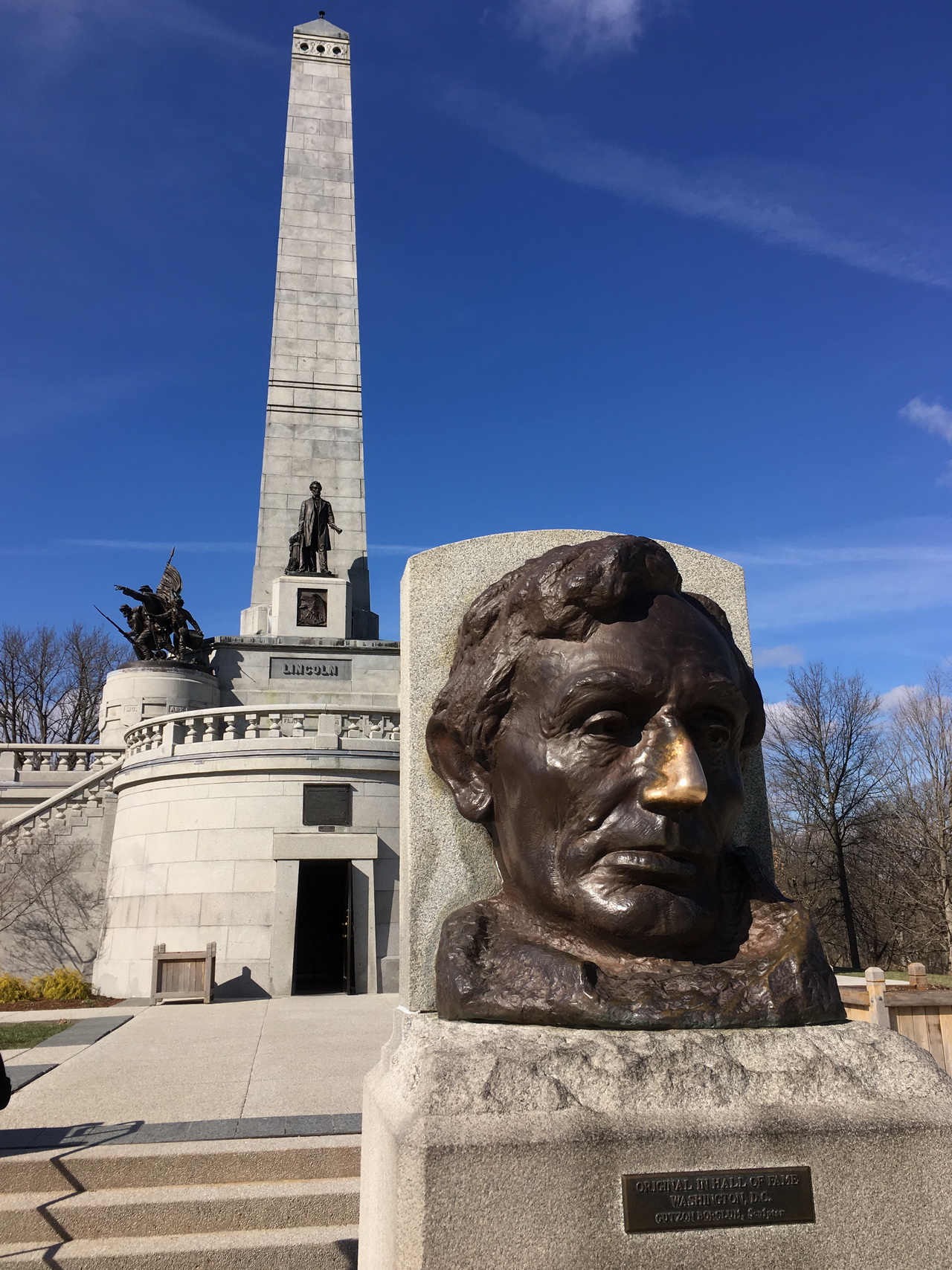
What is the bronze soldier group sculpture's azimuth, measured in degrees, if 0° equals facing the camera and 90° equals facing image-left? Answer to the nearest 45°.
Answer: approximately 45°

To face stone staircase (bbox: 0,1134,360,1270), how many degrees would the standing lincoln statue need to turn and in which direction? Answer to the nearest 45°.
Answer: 0° — it already faces it

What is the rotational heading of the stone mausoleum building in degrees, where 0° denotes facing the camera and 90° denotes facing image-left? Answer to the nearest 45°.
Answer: approximately 0°

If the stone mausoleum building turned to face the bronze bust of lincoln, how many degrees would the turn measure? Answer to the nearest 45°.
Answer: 0° — it already faces it

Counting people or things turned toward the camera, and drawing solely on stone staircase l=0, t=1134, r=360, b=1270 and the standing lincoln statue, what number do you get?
2

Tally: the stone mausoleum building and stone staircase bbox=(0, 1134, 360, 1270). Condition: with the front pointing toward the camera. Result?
2

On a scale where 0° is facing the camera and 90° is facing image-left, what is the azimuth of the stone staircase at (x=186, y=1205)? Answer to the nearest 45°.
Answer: approximately 0°

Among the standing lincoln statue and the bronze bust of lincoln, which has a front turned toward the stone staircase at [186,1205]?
the standing lincoln statue

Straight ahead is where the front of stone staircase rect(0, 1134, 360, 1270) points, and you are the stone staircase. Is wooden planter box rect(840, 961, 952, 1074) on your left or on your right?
on your left

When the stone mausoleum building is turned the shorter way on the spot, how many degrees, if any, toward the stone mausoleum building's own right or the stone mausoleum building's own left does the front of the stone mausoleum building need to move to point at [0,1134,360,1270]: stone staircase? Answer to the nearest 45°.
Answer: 0° — it already faces it

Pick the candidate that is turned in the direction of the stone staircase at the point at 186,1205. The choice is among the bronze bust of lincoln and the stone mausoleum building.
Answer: the stone mausoleum building

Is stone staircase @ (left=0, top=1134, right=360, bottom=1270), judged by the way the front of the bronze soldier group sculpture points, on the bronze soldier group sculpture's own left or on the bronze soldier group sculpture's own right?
on the bronze soldier group sculpture's own left
